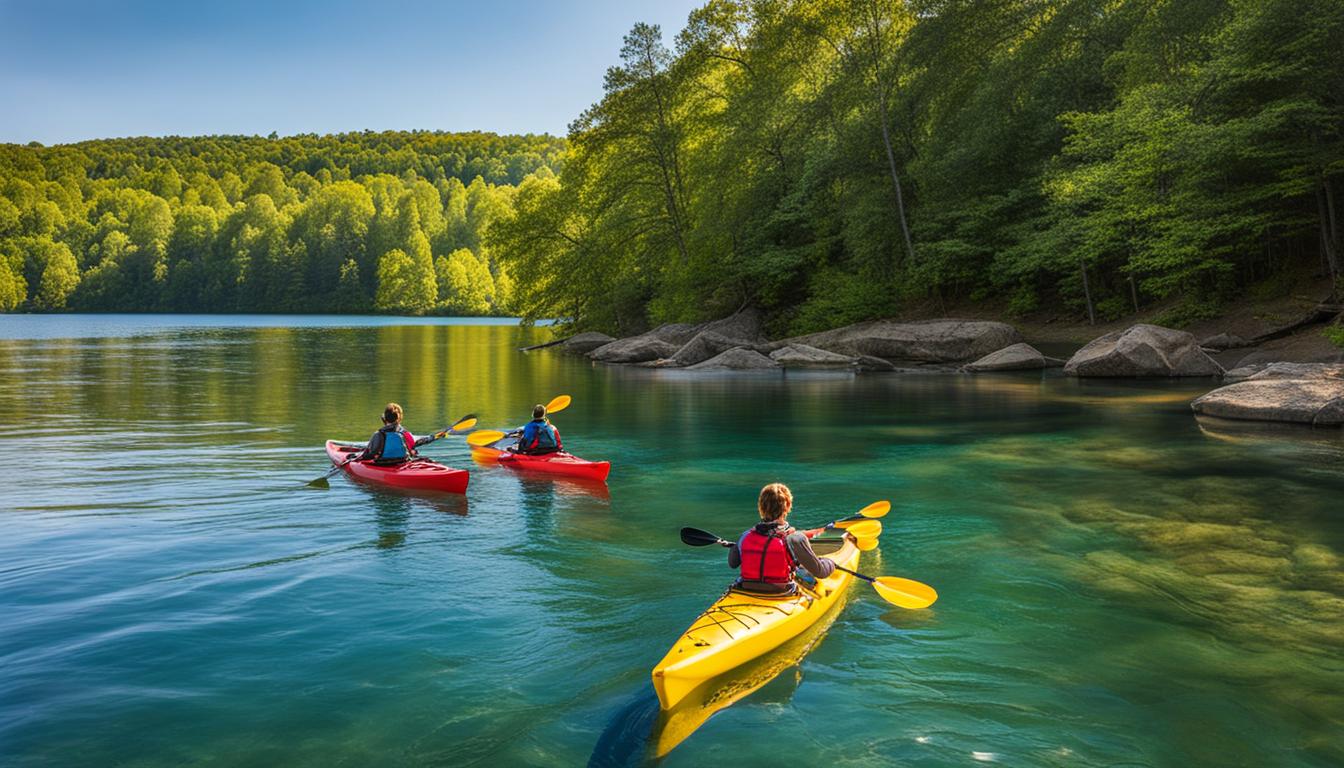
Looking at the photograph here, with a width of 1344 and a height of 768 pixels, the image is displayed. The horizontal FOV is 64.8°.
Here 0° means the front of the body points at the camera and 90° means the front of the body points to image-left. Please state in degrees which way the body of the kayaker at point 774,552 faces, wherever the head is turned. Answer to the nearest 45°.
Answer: approximately 225°

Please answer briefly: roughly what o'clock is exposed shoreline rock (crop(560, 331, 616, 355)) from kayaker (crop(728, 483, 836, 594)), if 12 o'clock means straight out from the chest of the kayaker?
The exposed shoreline rock is roughly at 10 o'clock from the kayaker.

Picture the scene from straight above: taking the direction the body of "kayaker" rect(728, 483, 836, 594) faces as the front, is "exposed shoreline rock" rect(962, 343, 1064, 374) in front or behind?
in front

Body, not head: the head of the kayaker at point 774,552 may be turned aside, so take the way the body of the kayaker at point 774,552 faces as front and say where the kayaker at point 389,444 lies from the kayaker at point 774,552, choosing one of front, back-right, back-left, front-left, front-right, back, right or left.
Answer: left

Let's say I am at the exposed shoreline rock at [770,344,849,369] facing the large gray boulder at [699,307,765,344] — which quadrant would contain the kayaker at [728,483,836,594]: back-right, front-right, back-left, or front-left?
back-left

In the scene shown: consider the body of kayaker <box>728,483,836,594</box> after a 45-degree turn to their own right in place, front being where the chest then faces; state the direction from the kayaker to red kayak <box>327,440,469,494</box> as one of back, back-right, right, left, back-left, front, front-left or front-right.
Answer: back-left

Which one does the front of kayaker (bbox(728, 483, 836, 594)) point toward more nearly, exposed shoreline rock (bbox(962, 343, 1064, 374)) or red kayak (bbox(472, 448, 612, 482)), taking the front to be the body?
the exposed shoreline rock

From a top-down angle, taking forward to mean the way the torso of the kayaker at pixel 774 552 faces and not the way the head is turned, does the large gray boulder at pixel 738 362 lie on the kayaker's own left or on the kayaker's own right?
on the kayaker's own left

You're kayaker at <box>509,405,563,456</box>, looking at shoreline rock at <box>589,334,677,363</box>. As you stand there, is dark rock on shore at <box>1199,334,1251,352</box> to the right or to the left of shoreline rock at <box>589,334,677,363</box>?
right

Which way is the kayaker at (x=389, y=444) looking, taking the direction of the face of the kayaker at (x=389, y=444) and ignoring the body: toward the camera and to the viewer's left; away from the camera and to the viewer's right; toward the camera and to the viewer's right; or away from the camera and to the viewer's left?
away from the camera and to the viewer's left

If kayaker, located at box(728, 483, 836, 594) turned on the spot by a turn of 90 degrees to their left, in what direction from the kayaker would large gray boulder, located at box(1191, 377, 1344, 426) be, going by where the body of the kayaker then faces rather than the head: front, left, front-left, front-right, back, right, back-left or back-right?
right

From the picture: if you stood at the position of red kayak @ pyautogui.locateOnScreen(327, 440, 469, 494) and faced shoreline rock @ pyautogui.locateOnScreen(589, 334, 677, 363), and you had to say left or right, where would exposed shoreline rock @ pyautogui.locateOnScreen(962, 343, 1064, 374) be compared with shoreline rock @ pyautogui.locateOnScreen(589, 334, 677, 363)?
right
